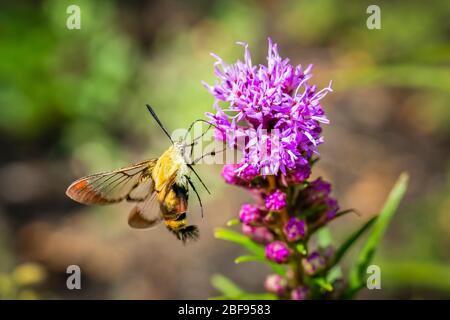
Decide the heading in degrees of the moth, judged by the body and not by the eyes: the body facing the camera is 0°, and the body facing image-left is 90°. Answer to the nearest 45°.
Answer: approximately 270°
